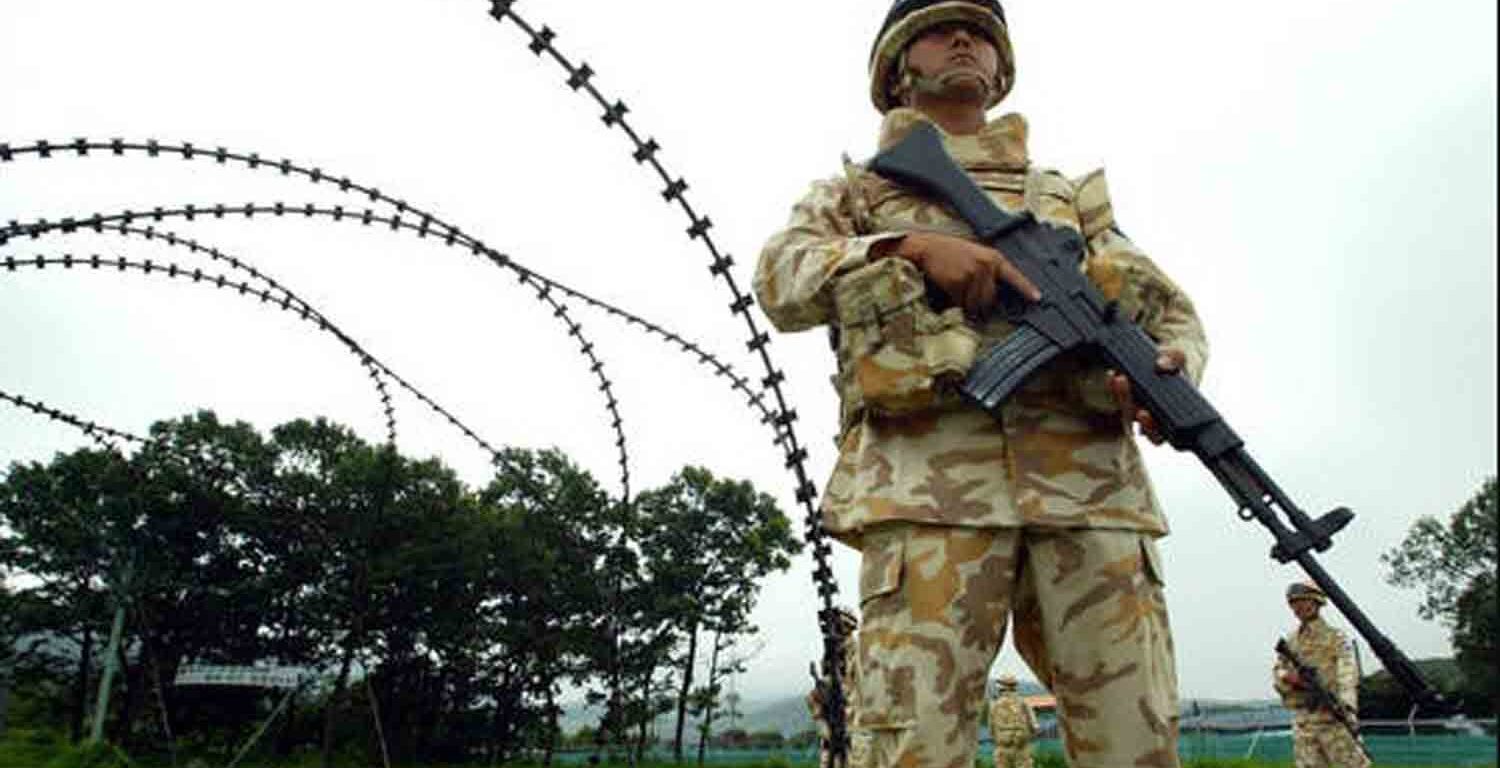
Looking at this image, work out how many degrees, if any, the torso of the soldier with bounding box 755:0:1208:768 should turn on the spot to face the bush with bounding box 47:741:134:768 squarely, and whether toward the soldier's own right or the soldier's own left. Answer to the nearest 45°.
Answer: approximately 135° to the soldier's own right

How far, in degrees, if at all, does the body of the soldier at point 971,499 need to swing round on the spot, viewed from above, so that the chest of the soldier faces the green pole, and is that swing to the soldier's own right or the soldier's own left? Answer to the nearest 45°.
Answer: approximately 135° to the soldier's own right

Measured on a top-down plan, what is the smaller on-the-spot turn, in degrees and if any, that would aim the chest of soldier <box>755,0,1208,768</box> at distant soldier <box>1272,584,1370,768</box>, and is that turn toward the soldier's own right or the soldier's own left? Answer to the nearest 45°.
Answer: approximately 180°

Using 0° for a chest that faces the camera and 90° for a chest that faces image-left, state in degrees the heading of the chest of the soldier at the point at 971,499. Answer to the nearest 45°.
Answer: approximately 0°

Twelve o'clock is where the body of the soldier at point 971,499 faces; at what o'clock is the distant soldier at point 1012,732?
The distant soldier is roughly at 6 o'clock from the soldier.
